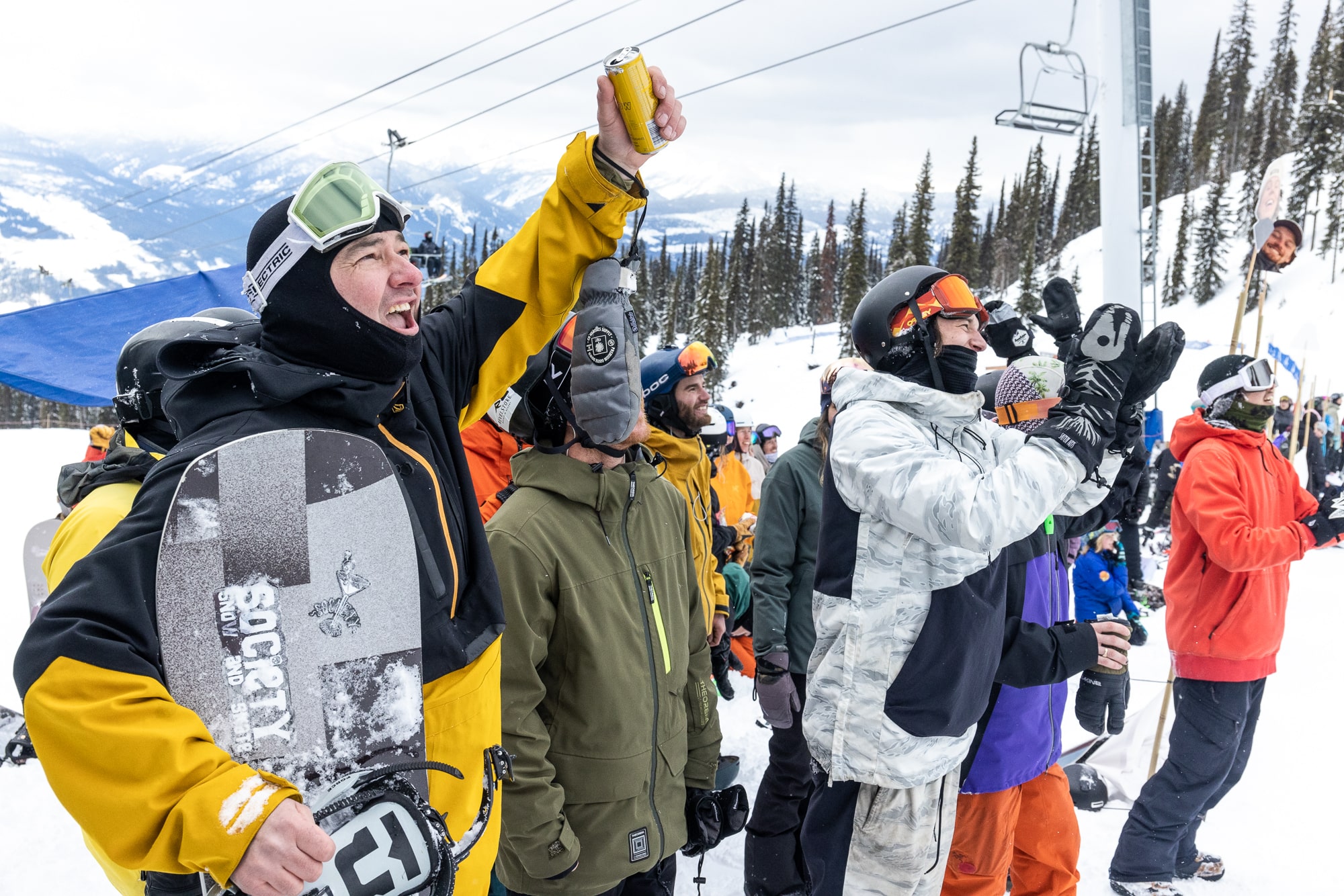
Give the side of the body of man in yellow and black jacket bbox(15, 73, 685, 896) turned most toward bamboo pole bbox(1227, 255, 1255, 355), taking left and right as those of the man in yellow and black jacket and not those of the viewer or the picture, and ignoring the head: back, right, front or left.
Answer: left

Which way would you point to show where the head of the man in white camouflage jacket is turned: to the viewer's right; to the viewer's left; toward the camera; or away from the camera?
to the viewer's right

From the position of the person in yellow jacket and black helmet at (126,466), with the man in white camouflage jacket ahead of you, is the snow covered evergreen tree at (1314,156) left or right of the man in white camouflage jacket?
left

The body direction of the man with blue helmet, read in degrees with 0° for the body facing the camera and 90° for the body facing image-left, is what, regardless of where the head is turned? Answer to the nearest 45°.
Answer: approximately 270°

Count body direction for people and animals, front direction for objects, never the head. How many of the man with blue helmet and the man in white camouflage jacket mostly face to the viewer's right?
2

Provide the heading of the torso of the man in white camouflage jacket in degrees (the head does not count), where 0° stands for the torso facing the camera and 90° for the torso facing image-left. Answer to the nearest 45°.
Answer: approximately 270°

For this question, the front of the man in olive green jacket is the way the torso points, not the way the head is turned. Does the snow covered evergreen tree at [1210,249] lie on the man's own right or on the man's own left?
on the man's own left

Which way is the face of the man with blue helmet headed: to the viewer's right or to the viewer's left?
to the viewer's right

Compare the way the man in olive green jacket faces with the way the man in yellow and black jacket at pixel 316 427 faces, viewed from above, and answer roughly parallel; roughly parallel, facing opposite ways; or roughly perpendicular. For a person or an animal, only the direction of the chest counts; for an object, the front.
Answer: roughly parallel
